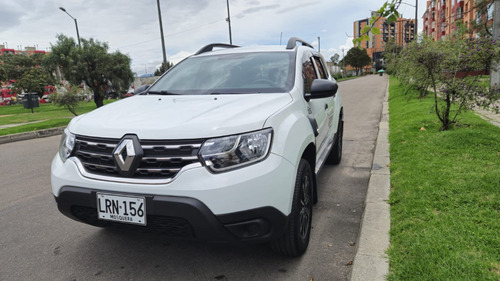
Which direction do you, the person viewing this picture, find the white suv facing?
facing the viewer and to the left of the viewer

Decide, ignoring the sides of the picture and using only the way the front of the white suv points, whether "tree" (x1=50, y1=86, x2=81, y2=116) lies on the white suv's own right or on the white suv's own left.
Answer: on the white suv's own right

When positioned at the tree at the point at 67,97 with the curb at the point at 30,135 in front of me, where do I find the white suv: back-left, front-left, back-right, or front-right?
front-left

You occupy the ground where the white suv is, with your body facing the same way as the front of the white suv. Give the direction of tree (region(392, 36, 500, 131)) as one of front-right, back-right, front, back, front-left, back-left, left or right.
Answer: back

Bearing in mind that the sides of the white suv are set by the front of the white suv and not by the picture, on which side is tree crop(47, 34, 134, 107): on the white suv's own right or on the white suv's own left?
on the white suv's own right

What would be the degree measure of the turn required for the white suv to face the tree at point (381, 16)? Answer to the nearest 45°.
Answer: approximately 135° to its left
